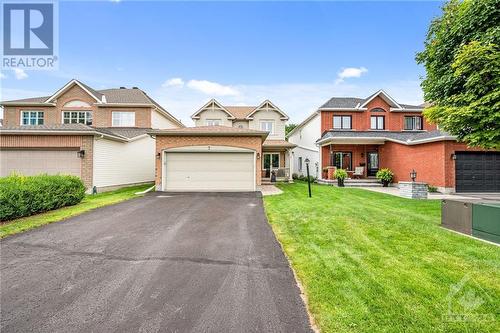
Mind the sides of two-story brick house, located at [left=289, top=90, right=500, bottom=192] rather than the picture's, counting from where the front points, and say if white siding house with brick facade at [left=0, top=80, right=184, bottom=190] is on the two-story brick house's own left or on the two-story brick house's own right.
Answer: on the two-story brick house's own right

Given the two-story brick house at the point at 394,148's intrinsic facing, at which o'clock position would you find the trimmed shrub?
The trimmed shrub is roughly at 1 o'clock from the two-story brick house.

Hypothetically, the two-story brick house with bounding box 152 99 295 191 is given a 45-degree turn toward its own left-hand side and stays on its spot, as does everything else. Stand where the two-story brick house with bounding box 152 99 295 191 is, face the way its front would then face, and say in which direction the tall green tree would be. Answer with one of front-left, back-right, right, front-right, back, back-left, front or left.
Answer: front

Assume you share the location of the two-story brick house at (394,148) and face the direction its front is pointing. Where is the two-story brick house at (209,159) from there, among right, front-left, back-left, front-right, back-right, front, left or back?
front-right

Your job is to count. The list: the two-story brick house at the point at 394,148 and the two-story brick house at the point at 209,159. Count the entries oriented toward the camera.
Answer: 2

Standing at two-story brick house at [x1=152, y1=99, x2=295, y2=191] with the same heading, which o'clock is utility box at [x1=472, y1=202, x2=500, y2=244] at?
The utility box is roughly at 11 o'clock from the two-story brick house.

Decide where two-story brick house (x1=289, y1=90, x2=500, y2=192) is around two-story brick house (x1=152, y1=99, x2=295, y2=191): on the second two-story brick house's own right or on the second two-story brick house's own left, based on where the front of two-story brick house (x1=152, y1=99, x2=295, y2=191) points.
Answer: on the second two-story brick house's own left

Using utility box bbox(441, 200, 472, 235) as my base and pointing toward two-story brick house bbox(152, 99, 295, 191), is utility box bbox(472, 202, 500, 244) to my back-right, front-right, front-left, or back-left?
back-left

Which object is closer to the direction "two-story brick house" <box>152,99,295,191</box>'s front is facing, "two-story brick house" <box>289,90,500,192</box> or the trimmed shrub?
the trimmed shrub

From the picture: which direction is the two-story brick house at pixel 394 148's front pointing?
toward the camera

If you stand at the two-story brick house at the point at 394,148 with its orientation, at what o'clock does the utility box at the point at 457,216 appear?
The utility box is roughly at 12 o'clock from the two-story brick house.

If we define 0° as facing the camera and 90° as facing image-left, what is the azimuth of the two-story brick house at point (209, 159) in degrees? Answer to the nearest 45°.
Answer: approximately 0°

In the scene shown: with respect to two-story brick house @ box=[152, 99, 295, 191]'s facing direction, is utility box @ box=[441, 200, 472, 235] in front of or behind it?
in front

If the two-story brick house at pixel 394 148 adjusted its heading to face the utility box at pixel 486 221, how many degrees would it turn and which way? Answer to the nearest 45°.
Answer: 0° — it already faces it

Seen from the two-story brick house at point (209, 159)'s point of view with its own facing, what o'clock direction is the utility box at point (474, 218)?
The utility box is roughly at 11 o'clock from the two-story brick house.

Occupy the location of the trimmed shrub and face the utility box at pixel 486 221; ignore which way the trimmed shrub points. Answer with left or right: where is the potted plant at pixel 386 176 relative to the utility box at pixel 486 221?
left
